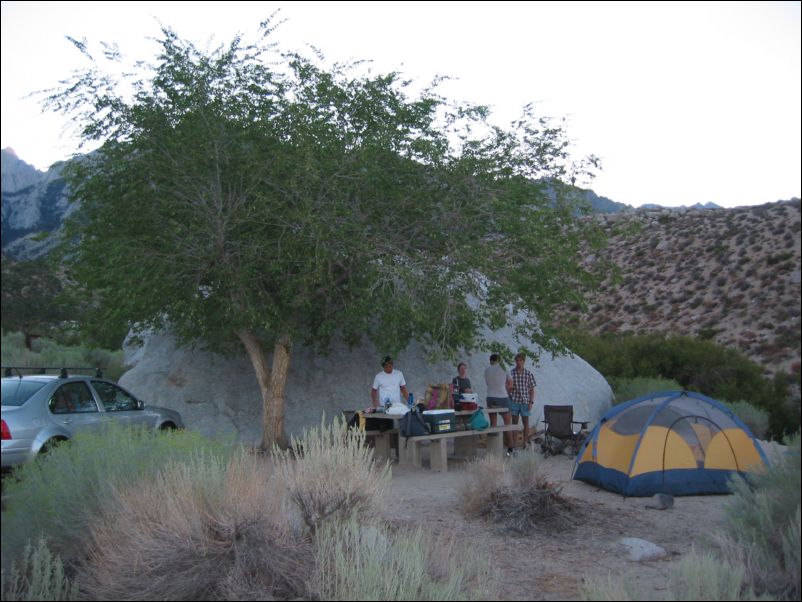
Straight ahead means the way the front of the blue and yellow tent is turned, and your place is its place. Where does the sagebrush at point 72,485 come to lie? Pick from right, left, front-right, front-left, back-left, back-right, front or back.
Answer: right

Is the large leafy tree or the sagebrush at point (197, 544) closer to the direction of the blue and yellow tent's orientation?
the sagebrush

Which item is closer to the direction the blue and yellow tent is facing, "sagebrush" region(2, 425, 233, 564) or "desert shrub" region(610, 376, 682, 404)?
the sagebrush

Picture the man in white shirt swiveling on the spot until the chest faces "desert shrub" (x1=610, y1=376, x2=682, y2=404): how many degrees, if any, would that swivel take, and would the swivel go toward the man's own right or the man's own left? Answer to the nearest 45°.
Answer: approximately 135° to the man's own left

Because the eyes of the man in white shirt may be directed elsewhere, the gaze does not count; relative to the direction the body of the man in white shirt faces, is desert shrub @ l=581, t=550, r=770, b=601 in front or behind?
in front

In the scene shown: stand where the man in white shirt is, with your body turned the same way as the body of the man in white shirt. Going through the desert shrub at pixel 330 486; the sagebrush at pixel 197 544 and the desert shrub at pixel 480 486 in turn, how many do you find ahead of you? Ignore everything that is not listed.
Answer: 3

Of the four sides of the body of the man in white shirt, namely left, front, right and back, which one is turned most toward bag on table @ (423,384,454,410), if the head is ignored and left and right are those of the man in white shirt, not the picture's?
left

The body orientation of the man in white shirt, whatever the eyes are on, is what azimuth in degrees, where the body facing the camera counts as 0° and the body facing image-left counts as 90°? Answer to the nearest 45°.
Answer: approximately 0°

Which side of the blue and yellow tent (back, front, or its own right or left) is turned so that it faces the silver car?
right
